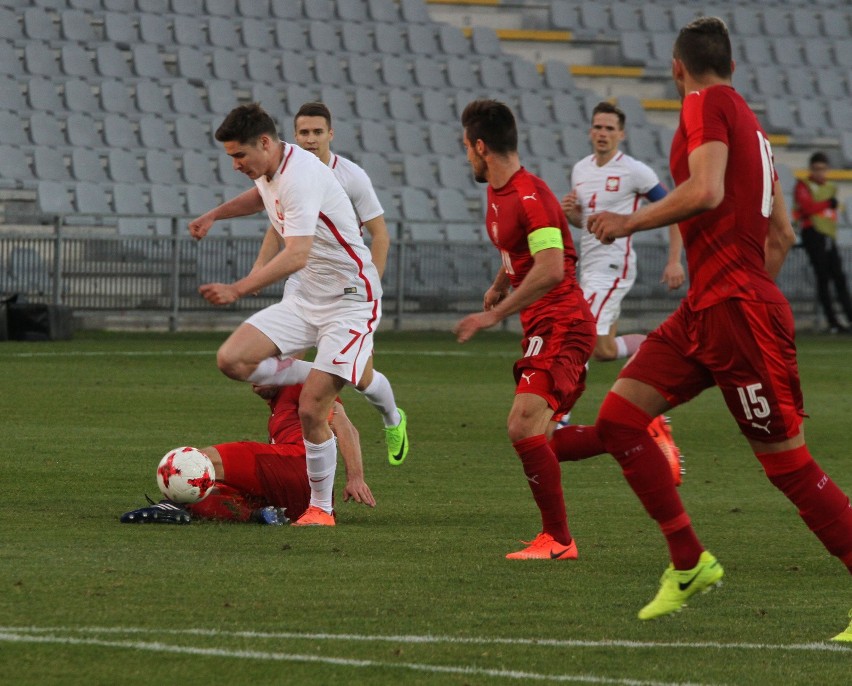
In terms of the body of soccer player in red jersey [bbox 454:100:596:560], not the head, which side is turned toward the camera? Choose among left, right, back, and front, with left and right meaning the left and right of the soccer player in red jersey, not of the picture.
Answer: left

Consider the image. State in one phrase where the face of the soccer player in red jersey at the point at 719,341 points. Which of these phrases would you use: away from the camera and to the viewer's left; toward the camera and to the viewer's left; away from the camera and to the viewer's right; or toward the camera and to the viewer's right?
away from the camera and to the viewer's left

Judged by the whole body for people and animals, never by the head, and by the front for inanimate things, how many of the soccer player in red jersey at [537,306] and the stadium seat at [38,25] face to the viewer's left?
1

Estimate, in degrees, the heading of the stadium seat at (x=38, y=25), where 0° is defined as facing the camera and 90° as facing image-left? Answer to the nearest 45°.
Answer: approximately 315°

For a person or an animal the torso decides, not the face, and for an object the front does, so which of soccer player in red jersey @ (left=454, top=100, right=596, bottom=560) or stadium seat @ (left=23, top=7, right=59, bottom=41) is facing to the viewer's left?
the soccer player in red jersey

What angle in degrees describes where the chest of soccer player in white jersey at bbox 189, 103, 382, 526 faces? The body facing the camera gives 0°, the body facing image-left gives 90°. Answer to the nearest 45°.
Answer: approximately 45°

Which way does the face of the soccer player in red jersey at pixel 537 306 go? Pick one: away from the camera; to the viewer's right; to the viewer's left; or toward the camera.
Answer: to the viewer's left
